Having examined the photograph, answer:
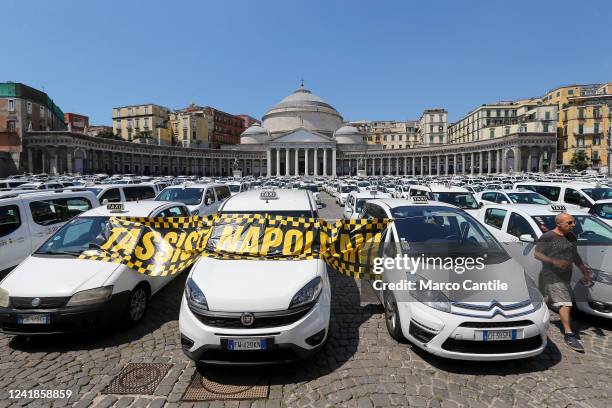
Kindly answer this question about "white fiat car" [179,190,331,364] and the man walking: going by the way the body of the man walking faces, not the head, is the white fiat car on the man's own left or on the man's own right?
on the man's own right

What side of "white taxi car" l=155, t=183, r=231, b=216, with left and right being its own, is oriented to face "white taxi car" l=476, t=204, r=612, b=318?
left

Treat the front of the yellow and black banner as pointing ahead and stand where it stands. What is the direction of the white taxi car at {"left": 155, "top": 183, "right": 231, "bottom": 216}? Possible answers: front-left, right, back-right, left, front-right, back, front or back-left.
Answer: back

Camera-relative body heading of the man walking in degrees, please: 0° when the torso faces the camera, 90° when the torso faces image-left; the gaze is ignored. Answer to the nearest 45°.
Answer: approximately 315°

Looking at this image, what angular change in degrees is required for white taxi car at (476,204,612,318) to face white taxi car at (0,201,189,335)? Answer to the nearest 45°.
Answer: approximately 90° to its right

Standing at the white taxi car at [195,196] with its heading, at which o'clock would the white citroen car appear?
The white citroen car is roughly at 10 o'clock from the white taxi car.

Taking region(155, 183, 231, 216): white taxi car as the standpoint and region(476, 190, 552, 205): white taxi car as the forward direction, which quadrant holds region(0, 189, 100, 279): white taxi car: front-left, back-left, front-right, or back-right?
back-right

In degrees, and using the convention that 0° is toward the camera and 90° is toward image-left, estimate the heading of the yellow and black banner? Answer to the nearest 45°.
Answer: approximately 0°
